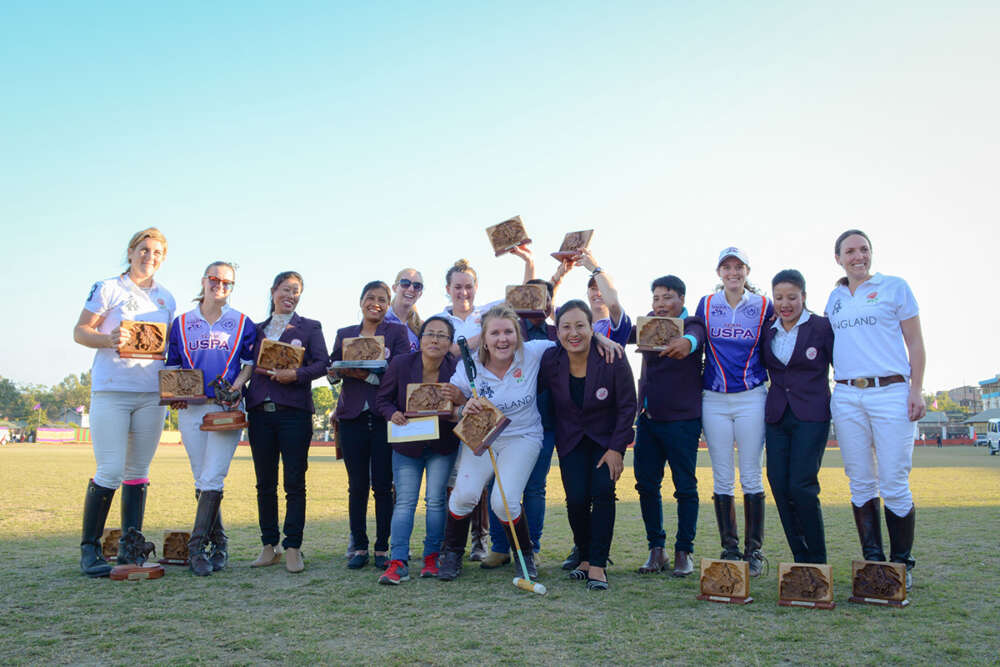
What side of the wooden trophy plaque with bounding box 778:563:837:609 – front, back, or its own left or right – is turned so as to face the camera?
front

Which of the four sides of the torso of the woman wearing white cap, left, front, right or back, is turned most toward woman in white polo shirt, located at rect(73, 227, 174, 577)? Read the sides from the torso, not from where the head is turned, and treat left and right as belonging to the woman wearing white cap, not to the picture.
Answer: right

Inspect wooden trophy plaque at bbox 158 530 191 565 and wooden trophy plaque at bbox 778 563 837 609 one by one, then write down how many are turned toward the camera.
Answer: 2

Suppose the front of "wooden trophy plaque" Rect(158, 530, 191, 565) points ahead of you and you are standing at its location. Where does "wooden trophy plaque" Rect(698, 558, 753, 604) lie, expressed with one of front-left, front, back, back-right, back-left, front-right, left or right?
front-left

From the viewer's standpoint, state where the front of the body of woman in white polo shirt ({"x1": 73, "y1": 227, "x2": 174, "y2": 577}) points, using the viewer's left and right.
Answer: facing the viewer and to the right of the viewer

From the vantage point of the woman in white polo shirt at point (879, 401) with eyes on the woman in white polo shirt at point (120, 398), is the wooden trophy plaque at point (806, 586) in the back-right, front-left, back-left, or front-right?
front-left

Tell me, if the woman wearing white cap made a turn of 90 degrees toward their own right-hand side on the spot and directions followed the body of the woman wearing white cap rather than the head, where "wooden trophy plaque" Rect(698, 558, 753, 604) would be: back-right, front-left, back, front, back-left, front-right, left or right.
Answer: left

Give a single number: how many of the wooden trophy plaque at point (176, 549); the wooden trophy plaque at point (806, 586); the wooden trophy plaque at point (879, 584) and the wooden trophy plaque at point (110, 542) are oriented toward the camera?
4

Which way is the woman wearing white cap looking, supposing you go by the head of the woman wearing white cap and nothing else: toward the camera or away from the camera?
toward the camera

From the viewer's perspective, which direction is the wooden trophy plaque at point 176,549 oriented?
toward the camera
